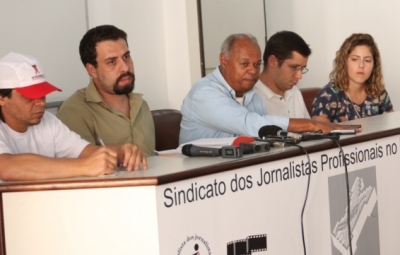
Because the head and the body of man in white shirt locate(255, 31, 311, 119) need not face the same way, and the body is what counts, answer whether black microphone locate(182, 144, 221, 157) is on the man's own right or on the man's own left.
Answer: on the man's own right

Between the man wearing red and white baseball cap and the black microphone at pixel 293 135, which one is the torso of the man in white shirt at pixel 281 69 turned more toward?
the black microphone

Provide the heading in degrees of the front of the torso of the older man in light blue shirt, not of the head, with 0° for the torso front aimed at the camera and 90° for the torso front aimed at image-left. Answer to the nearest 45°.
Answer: approximately 315°

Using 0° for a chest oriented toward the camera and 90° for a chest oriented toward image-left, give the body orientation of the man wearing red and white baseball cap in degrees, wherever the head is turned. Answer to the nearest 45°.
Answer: approximately 315°

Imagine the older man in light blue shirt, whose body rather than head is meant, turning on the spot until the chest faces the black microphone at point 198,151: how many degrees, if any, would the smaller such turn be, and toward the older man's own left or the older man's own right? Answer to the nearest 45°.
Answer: approximately 45° to the older man's own right

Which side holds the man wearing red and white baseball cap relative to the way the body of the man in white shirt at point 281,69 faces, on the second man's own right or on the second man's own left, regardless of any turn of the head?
on the second man's own right

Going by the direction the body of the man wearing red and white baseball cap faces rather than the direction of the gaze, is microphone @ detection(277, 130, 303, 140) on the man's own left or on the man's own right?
on the man's own left

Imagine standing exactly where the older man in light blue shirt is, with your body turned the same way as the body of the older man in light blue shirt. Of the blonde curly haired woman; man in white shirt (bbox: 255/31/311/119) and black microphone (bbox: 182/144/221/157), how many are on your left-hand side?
2

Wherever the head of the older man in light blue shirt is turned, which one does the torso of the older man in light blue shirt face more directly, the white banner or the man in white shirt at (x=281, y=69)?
the white banner
